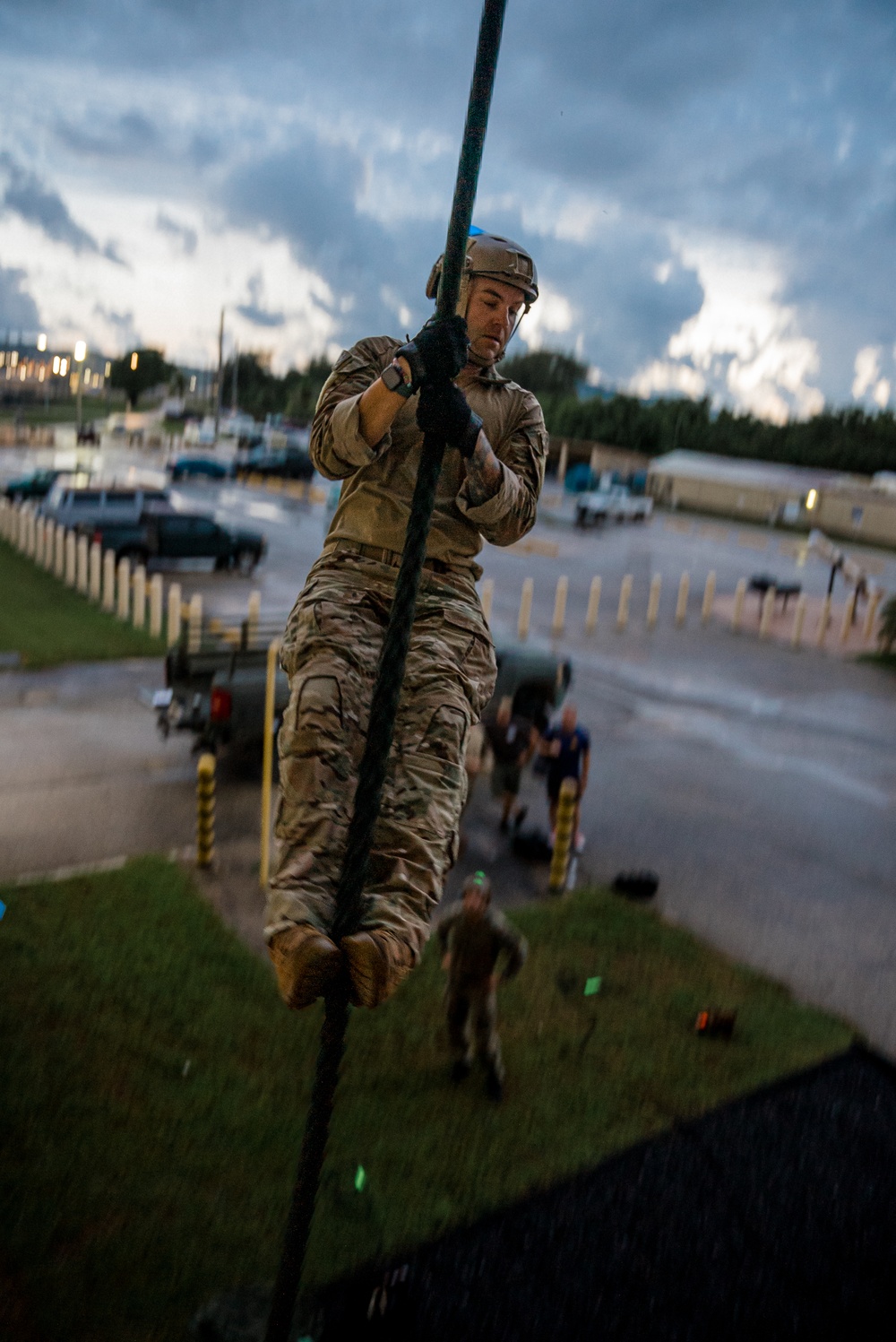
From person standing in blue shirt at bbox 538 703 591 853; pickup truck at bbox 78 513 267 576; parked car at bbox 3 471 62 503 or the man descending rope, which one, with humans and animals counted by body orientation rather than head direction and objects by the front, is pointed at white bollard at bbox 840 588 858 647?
the pickup truck

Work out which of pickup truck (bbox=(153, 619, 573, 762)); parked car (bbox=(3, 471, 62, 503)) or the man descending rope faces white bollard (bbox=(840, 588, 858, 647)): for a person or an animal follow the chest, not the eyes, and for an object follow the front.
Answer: the pickup truck

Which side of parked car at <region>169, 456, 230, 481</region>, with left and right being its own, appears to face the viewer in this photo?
right

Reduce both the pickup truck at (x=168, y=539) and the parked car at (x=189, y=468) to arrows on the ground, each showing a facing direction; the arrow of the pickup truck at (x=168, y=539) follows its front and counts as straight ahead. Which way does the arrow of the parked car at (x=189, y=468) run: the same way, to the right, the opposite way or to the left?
the same way

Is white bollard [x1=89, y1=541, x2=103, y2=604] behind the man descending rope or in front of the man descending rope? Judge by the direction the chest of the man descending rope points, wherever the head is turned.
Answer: behind

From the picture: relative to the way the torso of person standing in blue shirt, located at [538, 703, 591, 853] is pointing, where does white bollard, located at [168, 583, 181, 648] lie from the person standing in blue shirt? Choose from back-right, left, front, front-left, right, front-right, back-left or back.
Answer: back-right

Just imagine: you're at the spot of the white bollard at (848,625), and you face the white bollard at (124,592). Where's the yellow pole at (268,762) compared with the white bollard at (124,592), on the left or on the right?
left

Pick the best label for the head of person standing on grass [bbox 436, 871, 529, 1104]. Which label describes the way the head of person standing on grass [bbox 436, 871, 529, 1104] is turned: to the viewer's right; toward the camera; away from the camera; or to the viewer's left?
toward the camera

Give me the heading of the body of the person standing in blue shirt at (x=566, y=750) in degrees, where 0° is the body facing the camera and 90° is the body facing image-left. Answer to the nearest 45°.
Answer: approximately 0°

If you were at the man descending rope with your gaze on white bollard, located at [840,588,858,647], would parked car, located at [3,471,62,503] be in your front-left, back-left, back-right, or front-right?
front-left

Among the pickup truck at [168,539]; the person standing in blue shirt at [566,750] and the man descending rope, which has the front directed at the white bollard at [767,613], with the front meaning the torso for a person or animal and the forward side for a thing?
the pickup truck

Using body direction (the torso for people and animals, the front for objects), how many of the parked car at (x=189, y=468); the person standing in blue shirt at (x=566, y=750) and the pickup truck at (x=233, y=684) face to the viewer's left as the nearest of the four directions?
0

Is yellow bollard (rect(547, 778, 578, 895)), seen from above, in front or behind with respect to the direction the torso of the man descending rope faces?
behind
